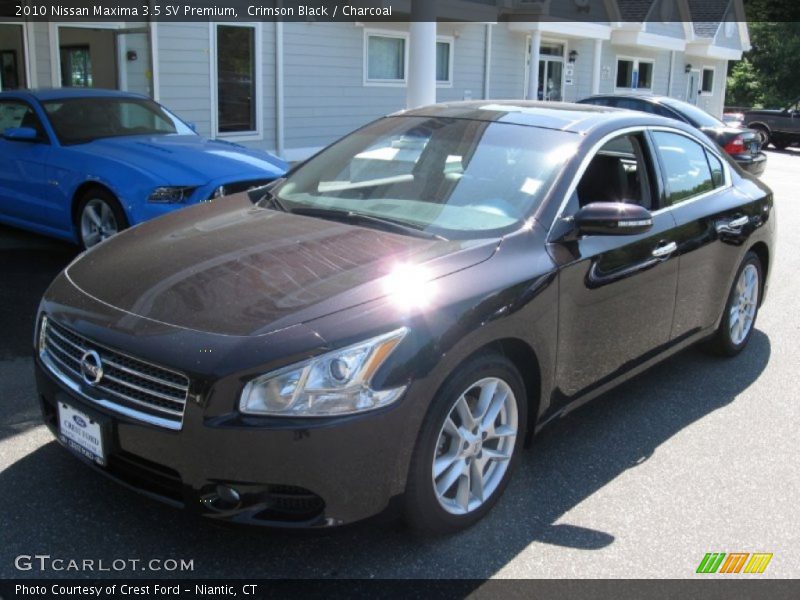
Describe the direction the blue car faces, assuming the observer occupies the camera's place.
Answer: facing the viewer and to the right of the viewer

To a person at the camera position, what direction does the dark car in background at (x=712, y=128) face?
facing away from the viewer and to the left of the viewer

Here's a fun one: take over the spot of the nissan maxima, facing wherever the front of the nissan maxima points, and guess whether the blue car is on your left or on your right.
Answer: on your right

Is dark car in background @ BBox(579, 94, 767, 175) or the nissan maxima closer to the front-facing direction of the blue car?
the nissan maxima

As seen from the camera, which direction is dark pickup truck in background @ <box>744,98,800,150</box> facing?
to the viewer's left

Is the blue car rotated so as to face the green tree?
no

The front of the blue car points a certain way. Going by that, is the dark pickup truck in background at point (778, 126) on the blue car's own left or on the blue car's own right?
on the blue car's own left

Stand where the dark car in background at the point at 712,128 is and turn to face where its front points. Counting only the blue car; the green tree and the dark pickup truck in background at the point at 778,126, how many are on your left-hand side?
1

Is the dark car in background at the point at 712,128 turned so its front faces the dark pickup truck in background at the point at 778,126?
no

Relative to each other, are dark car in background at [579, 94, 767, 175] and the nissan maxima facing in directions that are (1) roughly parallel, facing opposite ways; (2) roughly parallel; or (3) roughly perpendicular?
roughly perpendicular

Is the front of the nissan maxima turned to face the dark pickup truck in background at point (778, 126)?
no

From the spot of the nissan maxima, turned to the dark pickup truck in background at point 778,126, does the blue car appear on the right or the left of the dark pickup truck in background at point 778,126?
left
